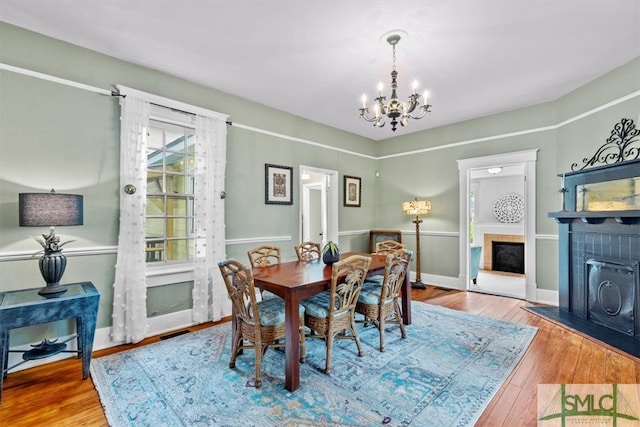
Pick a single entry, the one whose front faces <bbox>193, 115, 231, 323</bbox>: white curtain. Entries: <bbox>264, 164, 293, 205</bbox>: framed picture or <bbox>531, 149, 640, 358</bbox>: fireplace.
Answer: the fireplace

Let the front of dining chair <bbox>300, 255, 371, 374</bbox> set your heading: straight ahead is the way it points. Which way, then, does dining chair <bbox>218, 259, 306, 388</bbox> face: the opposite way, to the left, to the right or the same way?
to the right

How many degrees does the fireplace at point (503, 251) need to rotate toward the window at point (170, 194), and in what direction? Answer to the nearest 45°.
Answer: approximately 45° to its right

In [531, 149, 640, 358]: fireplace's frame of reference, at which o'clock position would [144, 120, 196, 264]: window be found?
The window is roughly at 12 o'clock from the fireplace.

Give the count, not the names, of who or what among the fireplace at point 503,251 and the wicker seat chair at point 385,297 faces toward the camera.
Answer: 1

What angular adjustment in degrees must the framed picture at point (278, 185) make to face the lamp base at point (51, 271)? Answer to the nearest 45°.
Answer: approximately 90° to its right

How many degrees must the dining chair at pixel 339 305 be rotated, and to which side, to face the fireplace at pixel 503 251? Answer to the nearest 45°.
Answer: approximately 90° to its right

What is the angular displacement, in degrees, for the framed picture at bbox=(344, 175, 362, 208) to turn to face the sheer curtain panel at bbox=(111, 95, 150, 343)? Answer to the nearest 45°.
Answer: approximately 90° to its right

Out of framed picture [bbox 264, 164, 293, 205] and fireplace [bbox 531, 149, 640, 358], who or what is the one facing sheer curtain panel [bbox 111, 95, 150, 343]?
the fireplace

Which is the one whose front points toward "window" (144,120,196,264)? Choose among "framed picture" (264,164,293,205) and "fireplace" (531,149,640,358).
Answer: the fireplace

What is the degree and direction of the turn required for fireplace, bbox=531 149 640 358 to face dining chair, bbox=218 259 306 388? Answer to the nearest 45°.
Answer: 0° — it already faces it

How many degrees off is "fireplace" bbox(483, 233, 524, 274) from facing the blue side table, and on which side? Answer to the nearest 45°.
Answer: approximately 45° to its right
